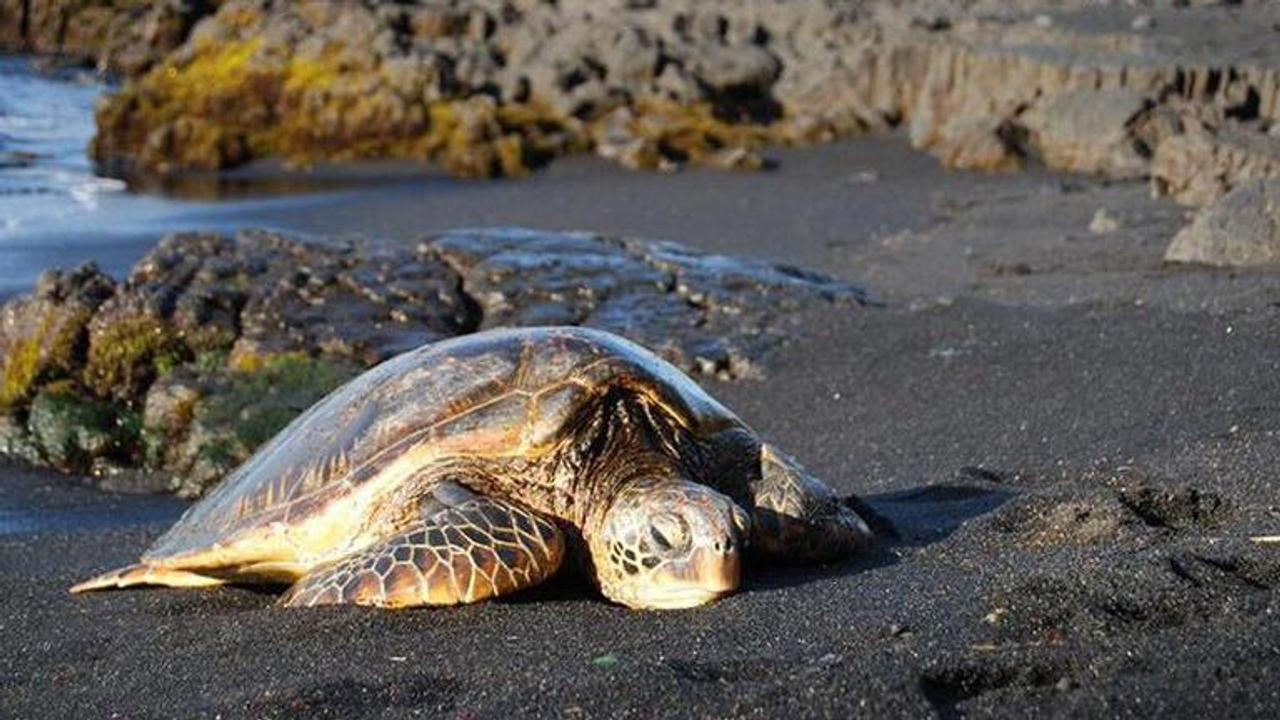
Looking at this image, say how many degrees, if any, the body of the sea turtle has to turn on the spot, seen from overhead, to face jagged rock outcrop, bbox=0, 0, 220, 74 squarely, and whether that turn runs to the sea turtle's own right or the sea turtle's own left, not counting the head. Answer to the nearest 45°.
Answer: approximately 135° to the sea turtle's own left

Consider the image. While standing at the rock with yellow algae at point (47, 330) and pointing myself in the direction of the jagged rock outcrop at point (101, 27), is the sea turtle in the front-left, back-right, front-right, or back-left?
back-right

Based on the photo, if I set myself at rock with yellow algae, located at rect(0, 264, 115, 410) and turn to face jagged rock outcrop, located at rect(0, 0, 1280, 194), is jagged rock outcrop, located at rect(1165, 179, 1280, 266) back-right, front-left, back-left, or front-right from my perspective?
front-right

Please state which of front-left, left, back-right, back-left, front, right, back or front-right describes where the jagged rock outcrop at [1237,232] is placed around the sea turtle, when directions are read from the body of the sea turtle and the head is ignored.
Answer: left

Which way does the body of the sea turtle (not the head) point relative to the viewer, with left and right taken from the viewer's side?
facing the viewer and to the right of the viewer

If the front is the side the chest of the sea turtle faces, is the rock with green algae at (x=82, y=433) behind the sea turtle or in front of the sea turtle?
behind

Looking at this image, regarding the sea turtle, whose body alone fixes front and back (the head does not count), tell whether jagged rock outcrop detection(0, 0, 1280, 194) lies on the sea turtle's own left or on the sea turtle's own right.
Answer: on the sea turtle's own left
